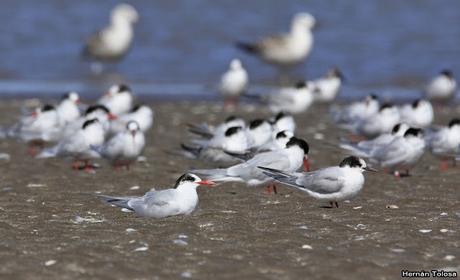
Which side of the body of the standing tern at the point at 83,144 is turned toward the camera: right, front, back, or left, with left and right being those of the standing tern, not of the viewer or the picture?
right

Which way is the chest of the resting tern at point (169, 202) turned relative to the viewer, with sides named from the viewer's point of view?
facing to the right of the viewer

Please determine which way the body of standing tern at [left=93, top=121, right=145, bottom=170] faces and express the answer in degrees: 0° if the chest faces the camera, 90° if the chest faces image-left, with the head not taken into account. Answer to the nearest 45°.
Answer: approximately 315°

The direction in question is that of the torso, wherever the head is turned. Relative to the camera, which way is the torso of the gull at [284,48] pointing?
to the viewer's right

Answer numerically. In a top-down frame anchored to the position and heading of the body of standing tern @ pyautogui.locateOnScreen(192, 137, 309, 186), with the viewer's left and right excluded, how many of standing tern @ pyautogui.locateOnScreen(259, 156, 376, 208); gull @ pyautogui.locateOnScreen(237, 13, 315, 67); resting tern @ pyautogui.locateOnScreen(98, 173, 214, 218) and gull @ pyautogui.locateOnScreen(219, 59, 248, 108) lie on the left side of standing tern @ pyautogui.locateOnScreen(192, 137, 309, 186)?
2

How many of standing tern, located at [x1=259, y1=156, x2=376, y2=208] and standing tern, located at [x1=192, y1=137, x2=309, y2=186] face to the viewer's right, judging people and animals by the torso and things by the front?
2
